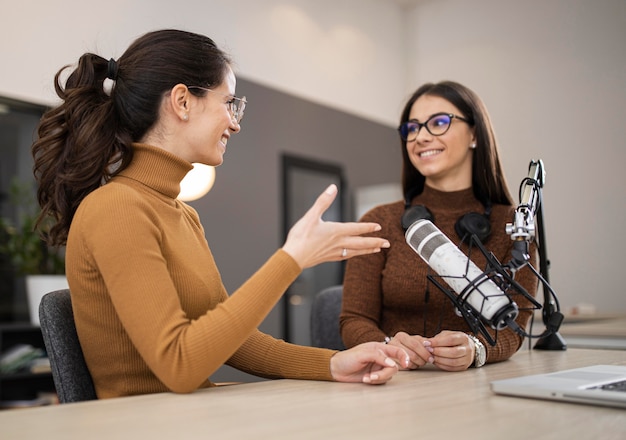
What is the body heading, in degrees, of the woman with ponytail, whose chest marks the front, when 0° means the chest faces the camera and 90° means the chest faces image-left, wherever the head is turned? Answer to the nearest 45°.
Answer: approximately 270°

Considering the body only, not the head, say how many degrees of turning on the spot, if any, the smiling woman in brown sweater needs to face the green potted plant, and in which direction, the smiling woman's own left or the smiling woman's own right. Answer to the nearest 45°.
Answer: approximately 135° to the smiling woman's own right

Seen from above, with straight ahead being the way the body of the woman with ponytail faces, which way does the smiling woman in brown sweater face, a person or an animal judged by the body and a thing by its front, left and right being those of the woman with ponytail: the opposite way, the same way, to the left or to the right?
to the right

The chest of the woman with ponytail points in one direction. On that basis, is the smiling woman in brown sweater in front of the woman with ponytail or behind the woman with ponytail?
in front

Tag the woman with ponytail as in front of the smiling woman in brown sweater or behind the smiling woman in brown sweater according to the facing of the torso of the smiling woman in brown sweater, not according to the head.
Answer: in front

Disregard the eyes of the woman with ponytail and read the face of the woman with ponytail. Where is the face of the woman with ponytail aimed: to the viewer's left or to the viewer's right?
to the viewer's right

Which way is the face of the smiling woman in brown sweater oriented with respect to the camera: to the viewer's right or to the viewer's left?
to the viewer's left

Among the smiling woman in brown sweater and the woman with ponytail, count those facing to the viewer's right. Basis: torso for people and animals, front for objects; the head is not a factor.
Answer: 1
